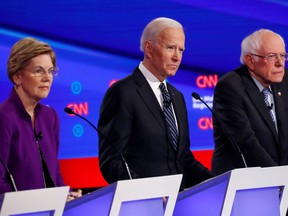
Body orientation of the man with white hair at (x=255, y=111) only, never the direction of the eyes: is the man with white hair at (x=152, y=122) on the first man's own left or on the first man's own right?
on the first man's own right

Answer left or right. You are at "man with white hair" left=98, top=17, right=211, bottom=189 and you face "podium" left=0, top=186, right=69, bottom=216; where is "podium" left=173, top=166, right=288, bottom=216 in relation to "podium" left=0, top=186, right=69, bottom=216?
left

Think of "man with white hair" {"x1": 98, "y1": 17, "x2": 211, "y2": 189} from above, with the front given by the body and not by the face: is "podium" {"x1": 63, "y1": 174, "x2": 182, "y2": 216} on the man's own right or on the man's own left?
on the man's own right

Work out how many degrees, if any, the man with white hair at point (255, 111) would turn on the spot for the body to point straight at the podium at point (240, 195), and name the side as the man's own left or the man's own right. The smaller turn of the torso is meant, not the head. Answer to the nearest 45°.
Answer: approximately 45° to the man's own right

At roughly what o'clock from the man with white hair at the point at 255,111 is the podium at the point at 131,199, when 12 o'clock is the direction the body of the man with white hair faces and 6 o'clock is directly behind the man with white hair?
The podium is roughly at 2 o'clock from the man with white hair.
